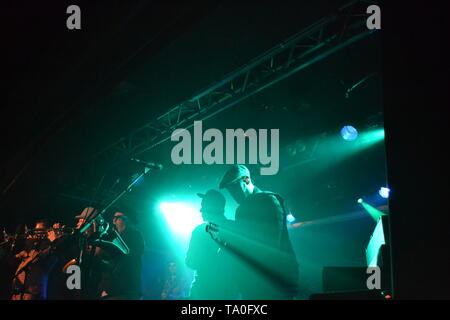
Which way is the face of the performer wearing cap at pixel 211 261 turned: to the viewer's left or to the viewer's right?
to the viewer's left

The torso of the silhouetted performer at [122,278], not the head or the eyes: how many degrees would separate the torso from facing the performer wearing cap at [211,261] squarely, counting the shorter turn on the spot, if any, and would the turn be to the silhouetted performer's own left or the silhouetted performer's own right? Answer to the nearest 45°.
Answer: approximately 135° to the silhouetted performer's own left

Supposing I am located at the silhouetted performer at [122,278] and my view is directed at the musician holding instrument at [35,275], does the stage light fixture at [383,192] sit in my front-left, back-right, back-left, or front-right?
back-right

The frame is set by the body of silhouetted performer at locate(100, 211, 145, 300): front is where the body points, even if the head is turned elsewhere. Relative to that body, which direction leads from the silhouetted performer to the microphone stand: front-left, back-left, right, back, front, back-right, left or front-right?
left

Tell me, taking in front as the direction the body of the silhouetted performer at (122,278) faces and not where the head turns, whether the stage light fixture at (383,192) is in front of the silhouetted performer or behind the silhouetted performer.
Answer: behind
